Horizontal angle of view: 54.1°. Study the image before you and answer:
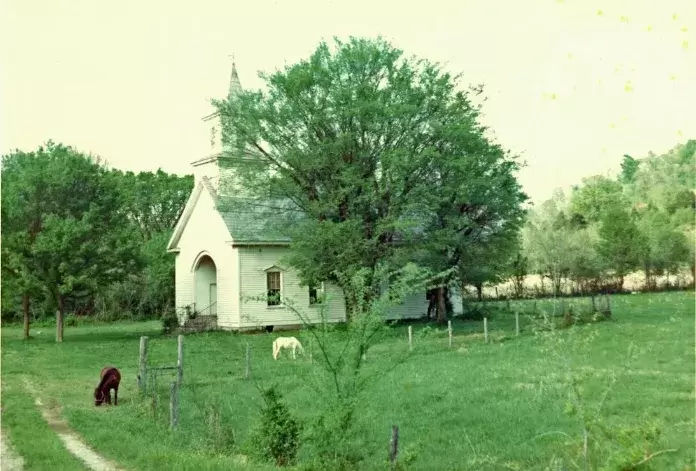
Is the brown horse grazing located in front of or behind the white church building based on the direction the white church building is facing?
in front

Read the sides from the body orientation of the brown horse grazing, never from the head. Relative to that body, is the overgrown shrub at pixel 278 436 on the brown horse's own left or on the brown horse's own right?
on the brown horse's own left

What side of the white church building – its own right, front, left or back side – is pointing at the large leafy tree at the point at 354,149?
left

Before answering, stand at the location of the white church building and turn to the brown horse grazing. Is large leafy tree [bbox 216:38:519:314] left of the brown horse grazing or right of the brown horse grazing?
left

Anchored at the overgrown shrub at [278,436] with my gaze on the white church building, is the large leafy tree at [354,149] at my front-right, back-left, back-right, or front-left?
front-right

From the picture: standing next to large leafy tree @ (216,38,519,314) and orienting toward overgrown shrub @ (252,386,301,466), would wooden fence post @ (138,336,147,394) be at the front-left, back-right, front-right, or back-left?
front-right

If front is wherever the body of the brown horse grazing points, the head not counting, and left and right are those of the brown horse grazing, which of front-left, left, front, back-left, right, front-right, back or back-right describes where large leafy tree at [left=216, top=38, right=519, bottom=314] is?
back

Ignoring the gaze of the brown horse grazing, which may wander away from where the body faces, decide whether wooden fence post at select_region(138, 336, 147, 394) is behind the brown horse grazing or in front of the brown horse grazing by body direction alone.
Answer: behind

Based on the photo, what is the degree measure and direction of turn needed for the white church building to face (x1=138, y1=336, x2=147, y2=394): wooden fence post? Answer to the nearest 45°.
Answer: approximately 45° to its left

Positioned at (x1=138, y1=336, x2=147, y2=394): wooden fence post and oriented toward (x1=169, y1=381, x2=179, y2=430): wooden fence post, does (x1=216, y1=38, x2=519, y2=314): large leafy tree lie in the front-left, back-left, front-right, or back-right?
back-left

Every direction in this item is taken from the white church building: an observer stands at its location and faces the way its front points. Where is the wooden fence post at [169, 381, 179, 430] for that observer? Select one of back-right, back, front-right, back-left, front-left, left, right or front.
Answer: front-left

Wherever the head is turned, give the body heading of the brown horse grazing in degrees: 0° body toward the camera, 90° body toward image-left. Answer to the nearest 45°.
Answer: approximately 45°

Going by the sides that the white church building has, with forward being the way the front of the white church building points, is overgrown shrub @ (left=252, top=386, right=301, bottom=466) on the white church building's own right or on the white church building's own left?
on the white church building's own left

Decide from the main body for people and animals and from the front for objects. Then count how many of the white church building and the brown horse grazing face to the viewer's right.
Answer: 0

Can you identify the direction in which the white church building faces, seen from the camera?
facing the viewer and to the left of the viewer
